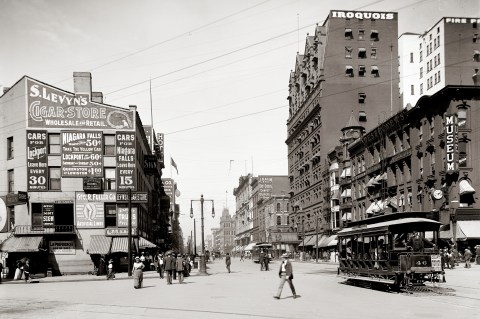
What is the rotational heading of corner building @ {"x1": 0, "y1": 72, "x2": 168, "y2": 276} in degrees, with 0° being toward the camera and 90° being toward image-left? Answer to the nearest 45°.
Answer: approximately 0°

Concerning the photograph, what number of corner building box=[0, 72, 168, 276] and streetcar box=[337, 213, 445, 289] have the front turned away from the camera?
0

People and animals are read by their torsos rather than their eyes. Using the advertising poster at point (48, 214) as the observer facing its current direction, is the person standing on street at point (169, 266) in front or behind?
in front

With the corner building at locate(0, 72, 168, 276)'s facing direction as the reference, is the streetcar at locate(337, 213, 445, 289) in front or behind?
in front

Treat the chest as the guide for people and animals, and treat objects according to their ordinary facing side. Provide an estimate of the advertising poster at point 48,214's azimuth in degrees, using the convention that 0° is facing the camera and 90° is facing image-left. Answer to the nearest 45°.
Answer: approximately 0°
